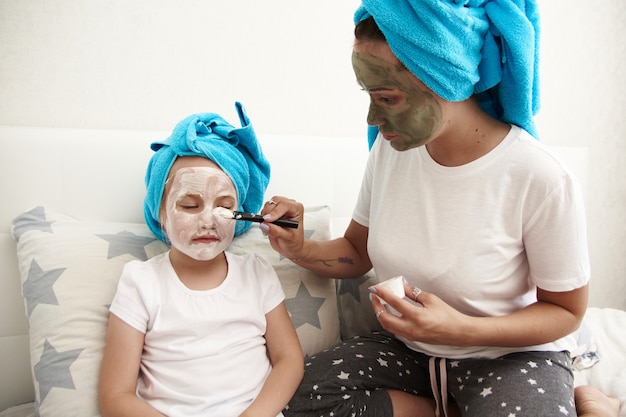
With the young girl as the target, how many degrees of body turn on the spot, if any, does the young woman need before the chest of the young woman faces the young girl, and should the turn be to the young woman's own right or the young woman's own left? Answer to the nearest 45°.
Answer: approximately 45° to the young woman's own right

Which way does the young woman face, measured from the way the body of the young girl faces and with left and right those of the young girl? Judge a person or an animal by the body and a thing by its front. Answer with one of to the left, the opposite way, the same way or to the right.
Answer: to the right

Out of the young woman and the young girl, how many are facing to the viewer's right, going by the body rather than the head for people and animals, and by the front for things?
0

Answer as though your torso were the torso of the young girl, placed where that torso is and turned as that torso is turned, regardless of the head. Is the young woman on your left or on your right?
on your left

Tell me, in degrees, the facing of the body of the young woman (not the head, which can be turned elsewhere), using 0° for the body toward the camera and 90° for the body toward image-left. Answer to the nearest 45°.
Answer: approximately 45°

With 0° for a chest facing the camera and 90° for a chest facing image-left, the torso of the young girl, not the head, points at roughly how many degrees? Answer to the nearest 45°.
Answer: approximately 0°
